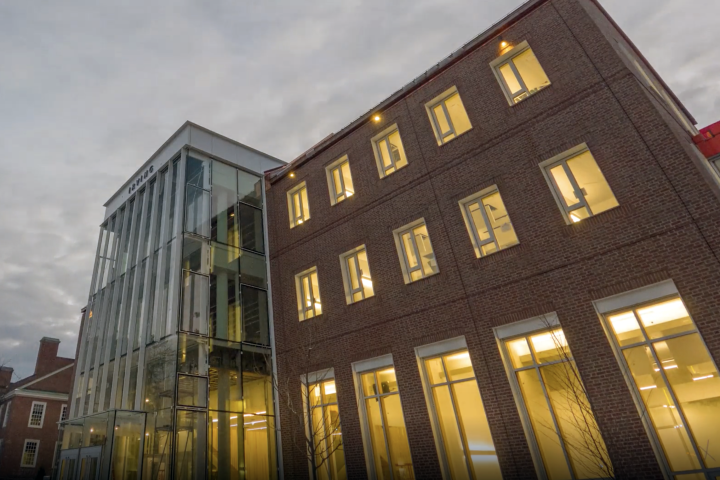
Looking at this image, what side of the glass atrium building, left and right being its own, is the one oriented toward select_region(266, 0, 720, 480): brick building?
left

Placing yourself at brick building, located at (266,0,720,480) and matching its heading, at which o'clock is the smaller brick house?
The smaller brick house is roughly at 2 o'clock from the brick building.

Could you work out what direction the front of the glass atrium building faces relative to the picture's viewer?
facing the viewer and to the left of the viewer

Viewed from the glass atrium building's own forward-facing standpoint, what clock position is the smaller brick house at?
The smaller brick house is roughly at 4 o'clock from the glass atrium building.

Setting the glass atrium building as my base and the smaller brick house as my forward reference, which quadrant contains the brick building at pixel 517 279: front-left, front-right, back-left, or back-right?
back-right

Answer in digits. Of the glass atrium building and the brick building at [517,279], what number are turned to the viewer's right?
0

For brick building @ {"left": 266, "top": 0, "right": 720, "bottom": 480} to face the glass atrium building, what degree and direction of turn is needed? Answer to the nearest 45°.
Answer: approximately 45° to its right
